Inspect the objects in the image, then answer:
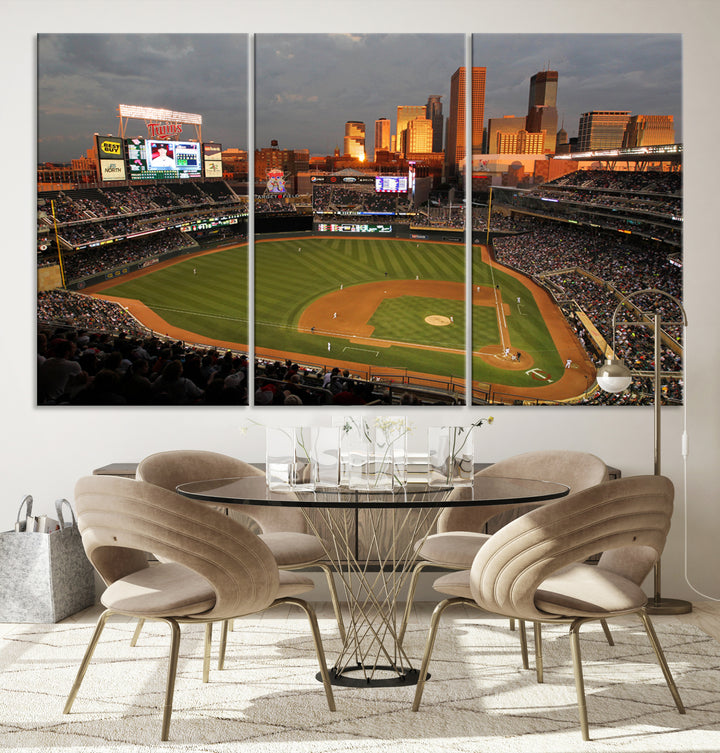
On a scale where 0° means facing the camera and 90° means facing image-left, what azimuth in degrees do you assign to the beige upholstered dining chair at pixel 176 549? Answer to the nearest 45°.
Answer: approximately 225°

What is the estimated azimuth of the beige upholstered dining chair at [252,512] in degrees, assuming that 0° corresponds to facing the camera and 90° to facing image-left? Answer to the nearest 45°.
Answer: approximately 315°

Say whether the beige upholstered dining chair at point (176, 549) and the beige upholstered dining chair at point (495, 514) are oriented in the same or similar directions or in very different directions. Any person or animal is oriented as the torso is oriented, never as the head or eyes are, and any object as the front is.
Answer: very different directions

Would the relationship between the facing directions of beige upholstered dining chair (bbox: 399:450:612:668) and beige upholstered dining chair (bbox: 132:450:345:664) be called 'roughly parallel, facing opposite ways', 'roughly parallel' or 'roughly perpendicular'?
roughly perpendicular

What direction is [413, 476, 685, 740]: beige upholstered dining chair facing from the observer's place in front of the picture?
facing away from the viewer and to the left of the viewer

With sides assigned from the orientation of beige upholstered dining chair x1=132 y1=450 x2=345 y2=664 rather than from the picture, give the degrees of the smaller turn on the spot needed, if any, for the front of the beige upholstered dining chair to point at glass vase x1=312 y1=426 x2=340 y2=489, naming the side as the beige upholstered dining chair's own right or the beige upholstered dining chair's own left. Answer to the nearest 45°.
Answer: approximately 45° to the beige upholstered dining chair's own right

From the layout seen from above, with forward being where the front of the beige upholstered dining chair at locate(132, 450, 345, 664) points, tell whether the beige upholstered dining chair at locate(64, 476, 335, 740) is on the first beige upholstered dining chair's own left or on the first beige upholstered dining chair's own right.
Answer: on the first beige upholstered dining chair's own right

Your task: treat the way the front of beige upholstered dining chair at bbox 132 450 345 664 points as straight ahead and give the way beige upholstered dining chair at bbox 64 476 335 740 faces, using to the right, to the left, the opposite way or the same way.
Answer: to the left
